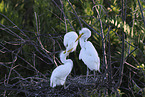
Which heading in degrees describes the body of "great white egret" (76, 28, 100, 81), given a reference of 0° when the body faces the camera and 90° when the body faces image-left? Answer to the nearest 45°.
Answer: approximately 90°
